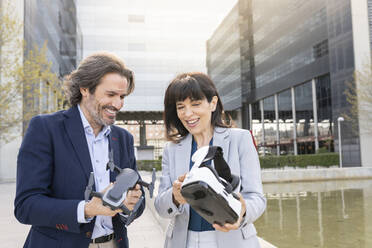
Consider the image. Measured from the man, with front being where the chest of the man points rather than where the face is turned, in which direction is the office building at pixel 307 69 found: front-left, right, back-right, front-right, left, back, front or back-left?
left

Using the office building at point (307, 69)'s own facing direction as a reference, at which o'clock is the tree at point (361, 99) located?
The tree is roughly at 10 o'clock from the office building.

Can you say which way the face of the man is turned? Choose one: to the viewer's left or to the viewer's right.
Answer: to the viewer's right

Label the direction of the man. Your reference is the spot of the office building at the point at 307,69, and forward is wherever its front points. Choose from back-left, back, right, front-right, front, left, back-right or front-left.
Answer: front-left

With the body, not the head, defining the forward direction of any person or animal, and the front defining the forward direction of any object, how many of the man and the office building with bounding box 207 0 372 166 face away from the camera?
0

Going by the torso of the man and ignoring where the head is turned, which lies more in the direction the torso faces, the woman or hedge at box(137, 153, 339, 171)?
the woman

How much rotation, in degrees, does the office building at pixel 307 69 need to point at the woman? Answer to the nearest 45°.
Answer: approximately 45° to its left
